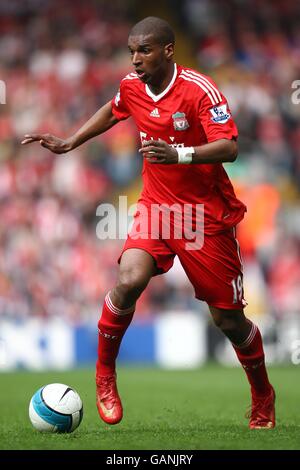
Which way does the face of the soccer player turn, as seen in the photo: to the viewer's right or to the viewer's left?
to the viewer's left

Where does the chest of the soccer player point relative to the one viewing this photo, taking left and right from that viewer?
facing the viewer and to the left of the viewer
